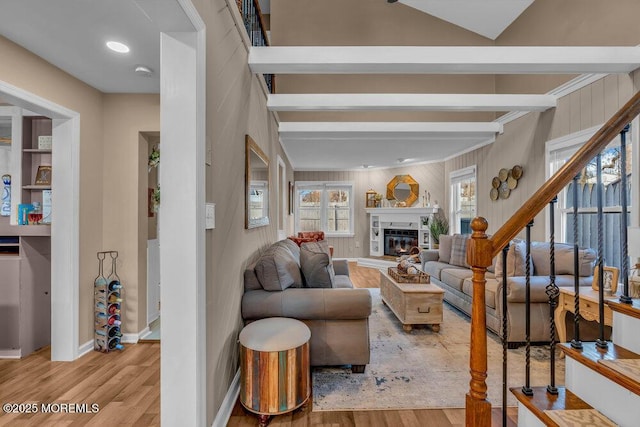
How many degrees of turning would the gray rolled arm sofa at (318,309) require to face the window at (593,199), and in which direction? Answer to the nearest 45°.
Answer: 0° — it already faces it

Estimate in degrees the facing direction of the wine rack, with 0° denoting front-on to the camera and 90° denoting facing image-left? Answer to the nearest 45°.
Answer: approximately 315°

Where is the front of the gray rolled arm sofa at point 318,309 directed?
to the viewer's right

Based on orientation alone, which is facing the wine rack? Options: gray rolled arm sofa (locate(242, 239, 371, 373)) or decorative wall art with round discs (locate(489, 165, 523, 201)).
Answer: the decorative wall art with round discs

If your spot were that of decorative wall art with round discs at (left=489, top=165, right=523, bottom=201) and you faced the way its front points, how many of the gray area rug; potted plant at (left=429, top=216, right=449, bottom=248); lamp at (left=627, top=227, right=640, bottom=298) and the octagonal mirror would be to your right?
2

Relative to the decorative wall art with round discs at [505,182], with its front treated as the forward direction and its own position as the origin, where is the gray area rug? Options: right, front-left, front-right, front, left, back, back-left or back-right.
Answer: front-left

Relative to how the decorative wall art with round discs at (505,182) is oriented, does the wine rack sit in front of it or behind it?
in front

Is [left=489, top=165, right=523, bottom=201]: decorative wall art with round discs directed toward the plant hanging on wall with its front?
yes

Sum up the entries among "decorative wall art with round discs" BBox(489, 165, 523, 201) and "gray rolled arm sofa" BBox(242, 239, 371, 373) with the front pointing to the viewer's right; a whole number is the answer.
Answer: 1
